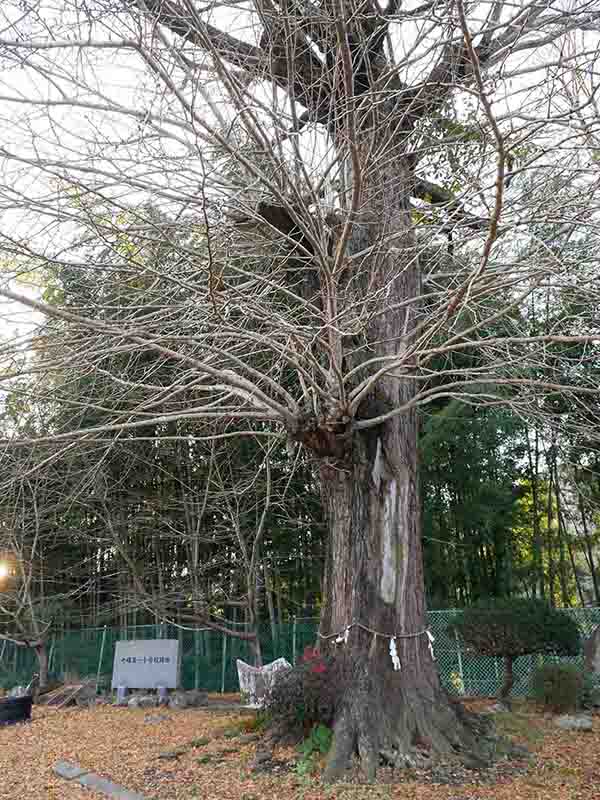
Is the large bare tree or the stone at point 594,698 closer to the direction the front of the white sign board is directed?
the large bare tree

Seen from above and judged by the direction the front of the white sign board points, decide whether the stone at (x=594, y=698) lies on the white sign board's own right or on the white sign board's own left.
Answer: on the white sign board's own left

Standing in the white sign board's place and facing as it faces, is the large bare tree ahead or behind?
ahead

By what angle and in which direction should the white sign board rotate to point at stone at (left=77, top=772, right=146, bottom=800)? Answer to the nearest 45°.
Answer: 0° — it already faces it

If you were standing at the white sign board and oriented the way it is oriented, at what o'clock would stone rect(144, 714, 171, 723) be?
The stone is roughly at 12 o'clock from the white sign board.

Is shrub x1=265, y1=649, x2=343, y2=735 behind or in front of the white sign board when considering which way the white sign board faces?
in front

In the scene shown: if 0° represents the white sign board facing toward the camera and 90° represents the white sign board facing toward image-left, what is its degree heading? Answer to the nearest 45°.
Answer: approximately 0°
